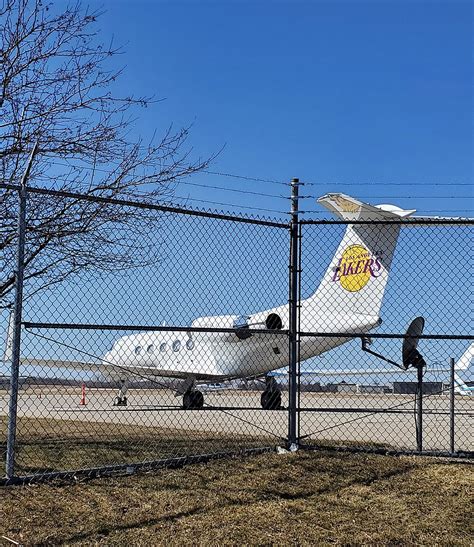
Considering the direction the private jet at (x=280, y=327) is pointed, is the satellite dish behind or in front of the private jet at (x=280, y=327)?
behind

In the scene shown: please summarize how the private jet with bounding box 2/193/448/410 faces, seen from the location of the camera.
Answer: facing away from the viewer and to the left of the viewer
